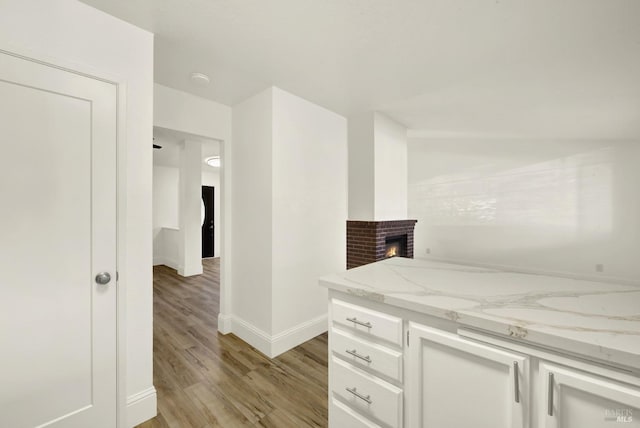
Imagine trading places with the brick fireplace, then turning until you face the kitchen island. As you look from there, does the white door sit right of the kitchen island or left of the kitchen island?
right

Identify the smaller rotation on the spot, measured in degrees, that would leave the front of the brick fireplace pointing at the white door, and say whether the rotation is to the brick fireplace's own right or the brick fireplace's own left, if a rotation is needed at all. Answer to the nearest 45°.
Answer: approximately 90° to the brick fireplace's own right

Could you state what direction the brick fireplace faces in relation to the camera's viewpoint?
facing the viewer and to the right of the viewer

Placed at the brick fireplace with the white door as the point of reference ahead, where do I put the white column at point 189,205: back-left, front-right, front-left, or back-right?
front-right

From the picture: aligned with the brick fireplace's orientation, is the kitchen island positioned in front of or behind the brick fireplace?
in front

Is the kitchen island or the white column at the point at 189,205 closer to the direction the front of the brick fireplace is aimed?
the kitchen island

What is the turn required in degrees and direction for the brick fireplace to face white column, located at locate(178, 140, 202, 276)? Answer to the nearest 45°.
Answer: approximately 135° to its right

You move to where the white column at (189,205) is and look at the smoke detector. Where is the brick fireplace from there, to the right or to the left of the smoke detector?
left

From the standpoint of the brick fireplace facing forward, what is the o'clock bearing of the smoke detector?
The smoke detector is roughly at 3 o'clock from the brick fireplace.
